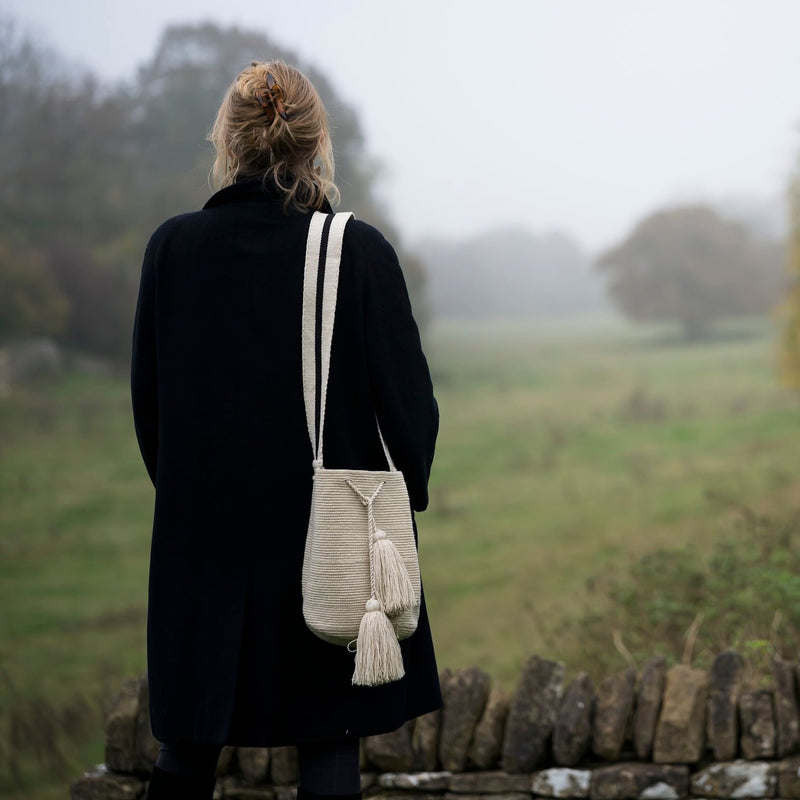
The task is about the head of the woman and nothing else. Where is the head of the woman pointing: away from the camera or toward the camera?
away from the camera

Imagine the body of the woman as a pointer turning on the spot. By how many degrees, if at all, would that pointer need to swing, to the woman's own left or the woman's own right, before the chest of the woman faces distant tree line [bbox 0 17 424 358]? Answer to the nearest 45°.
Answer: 0° — they already face it

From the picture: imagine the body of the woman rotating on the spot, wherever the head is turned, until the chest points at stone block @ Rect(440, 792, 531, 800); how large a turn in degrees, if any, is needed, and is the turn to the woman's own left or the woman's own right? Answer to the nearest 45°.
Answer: approximately 45° to the woman's own right

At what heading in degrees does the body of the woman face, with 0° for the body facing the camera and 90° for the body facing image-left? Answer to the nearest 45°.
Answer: approximately 180°
